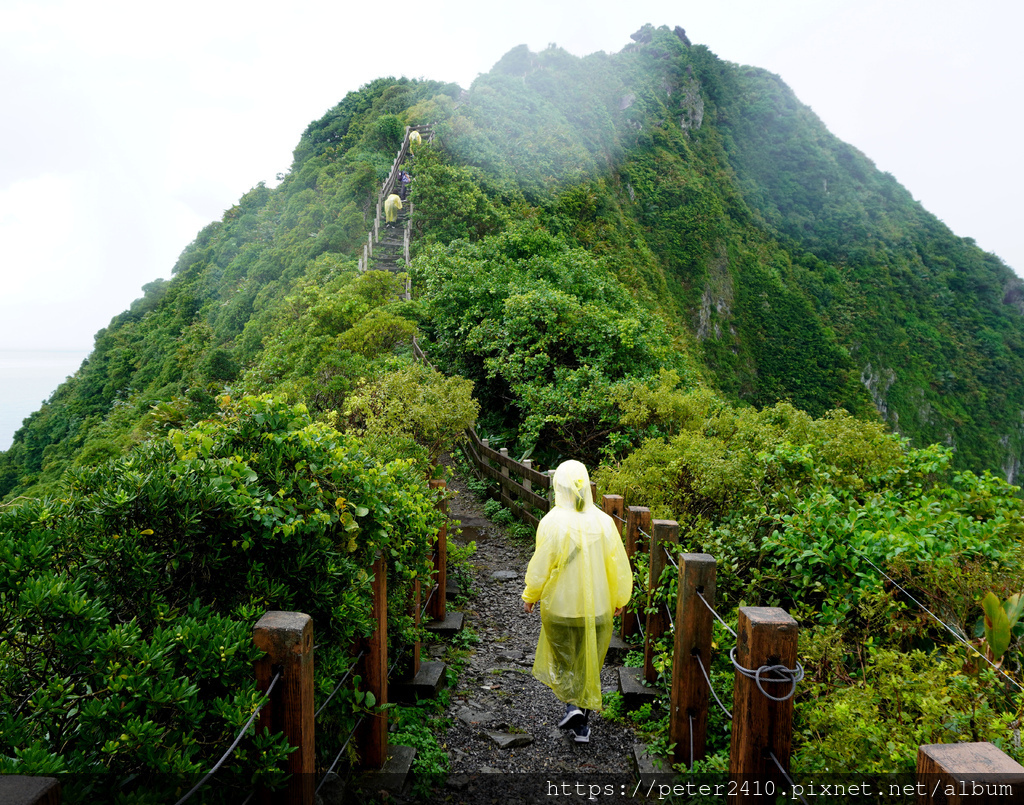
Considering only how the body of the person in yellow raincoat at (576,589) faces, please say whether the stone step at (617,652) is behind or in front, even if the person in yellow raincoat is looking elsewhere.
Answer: in front

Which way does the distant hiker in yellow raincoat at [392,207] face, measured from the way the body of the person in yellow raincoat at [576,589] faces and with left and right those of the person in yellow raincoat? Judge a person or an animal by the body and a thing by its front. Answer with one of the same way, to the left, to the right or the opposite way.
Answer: the same way

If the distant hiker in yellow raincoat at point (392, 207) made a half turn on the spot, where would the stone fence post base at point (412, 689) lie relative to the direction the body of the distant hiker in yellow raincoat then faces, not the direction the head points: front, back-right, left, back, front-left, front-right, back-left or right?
front

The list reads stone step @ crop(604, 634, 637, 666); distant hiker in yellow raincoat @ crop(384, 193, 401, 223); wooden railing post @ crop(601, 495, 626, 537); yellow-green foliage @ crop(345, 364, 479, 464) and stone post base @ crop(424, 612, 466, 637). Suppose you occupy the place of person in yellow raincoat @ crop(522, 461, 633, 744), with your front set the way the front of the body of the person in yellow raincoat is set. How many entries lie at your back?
0

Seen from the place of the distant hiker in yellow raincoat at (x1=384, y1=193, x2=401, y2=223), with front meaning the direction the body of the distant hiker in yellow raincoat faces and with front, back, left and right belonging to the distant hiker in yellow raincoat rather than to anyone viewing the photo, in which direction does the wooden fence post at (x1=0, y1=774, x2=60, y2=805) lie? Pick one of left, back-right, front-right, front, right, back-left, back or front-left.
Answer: back

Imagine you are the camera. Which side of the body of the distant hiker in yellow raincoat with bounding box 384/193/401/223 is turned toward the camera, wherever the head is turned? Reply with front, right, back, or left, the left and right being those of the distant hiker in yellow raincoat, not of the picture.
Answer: back

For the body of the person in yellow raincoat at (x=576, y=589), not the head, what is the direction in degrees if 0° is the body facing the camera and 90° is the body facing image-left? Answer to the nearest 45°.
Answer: approximately 180°

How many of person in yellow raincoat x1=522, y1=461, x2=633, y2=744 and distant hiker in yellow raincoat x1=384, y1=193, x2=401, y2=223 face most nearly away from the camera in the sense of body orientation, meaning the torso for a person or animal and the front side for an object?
2

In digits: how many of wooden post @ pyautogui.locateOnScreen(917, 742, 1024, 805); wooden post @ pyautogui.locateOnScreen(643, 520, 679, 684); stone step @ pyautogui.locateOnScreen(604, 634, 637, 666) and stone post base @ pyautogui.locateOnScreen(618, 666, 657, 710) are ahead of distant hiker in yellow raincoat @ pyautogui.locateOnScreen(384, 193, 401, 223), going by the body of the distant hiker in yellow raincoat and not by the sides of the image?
0

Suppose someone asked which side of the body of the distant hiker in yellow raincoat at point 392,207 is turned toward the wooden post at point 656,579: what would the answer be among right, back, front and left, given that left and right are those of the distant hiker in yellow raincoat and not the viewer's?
back

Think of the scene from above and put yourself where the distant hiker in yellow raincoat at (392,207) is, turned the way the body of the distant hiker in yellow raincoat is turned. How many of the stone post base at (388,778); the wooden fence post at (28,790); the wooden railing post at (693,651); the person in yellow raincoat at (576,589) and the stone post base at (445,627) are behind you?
5

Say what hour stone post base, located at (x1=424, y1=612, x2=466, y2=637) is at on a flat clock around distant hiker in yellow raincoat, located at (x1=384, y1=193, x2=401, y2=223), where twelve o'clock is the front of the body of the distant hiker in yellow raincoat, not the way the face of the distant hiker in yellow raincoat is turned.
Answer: The stone post base is roughly at 6 o'clock from the distant hiker in yellow raincoat.

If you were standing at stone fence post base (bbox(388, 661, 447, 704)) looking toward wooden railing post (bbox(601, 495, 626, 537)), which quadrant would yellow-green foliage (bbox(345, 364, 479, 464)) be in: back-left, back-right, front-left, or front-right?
front-left

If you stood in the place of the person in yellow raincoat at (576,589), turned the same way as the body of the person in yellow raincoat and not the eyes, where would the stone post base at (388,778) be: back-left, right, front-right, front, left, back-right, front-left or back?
back-left

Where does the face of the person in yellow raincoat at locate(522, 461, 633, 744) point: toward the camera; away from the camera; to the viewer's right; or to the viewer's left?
away from the camera

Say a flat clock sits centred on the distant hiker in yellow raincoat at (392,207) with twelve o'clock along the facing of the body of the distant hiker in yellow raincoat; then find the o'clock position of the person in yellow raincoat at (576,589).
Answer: The person in yellow raincoat is roughly at 6 o'clock from the distant hiker in yellow raincoat.
